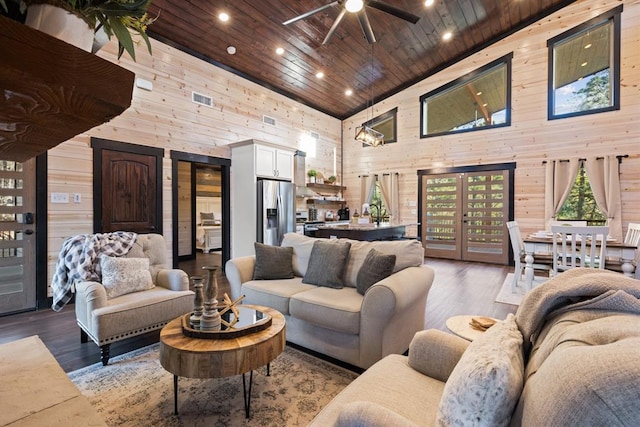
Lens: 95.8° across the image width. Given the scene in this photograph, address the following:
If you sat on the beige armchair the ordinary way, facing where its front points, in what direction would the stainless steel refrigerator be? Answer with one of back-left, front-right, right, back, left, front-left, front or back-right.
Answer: left

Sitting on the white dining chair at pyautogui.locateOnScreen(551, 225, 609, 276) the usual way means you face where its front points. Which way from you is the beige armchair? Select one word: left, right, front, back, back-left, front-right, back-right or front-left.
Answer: back-left

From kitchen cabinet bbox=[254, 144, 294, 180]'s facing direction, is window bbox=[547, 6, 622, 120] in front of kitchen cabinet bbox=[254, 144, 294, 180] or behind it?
in front

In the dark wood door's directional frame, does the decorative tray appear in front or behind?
in front

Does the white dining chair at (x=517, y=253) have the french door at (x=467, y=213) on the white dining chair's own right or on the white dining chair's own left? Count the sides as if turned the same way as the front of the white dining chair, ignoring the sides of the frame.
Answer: on the white dining chair's own left

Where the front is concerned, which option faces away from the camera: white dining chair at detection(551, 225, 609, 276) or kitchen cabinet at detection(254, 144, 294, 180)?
the white dining chair

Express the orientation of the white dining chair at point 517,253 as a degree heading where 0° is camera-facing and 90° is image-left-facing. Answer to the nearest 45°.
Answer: approximately 270°

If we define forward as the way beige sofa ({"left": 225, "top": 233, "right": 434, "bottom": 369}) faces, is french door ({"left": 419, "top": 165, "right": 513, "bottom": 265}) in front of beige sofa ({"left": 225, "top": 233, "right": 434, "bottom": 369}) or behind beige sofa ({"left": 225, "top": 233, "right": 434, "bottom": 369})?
behind

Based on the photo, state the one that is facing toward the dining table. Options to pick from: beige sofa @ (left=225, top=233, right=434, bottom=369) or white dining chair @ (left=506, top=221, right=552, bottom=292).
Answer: the white dining chair

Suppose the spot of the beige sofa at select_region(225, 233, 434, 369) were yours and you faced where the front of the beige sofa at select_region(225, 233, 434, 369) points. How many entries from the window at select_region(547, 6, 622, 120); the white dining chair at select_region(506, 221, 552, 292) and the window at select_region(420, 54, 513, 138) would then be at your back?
3

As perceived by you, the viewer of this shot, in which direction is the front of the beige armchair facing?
facing the viewer and to the right of the viewer

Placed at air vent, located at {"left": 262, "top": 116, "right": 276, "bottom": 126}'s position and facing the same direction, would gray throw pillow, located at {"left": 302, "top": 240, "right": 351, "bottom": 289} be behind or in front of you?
in front
